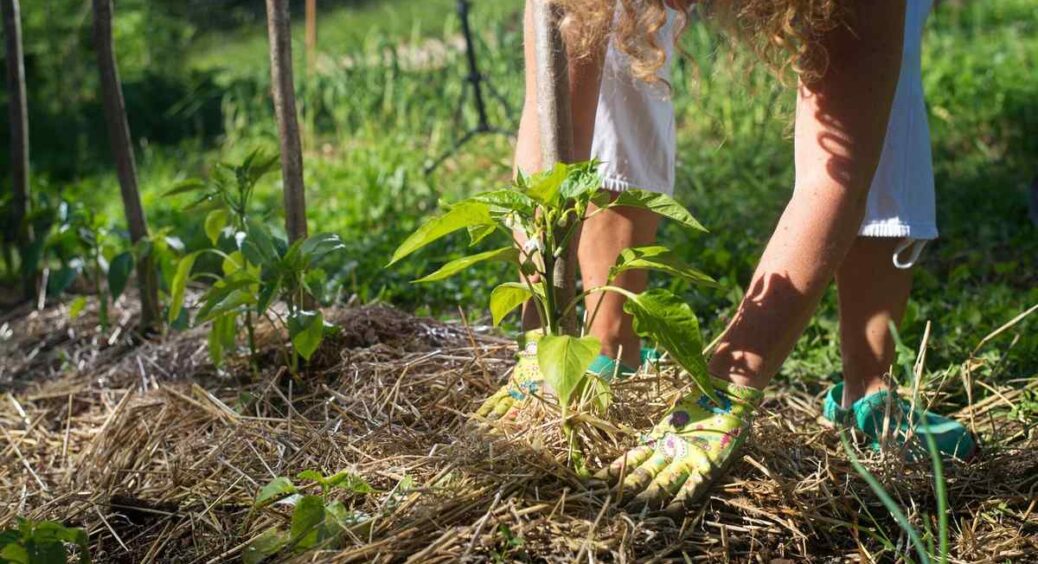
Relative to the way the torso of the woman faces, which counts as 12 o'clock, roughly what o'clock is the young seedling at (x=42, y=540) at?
The young seedling is roughly at 2 o'clock from the woman.

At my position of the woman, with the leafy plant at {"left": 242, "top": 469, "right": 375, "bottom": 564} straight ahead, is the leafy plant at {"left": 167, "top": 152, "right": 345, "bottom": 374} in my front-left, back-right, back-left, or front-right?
front-right

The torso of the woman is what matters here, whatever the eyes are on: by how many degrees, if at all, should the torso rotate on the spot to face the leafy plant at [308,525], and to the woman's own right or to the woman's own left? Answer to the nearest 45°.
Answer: approximately 45° to the woman's own right

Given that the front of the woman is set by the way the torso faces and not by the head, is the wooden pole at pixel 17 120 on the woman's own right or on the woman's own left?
on the woman's own right

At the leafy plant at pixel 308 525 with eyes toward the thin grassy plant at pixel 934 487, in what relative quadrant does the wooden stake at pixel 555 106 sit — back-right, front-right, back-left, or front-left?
front-left

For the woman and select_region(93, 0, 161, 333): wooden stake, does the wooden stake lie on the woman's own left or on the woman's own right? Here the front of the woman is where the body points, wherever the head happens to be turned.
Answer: on the woman's own right

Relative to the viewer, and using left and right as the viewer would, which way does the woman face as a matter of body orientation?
facing the viewer

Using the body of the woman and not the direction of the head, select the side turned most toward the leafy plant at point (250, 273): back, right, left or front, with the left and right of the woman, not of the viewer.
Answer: right
